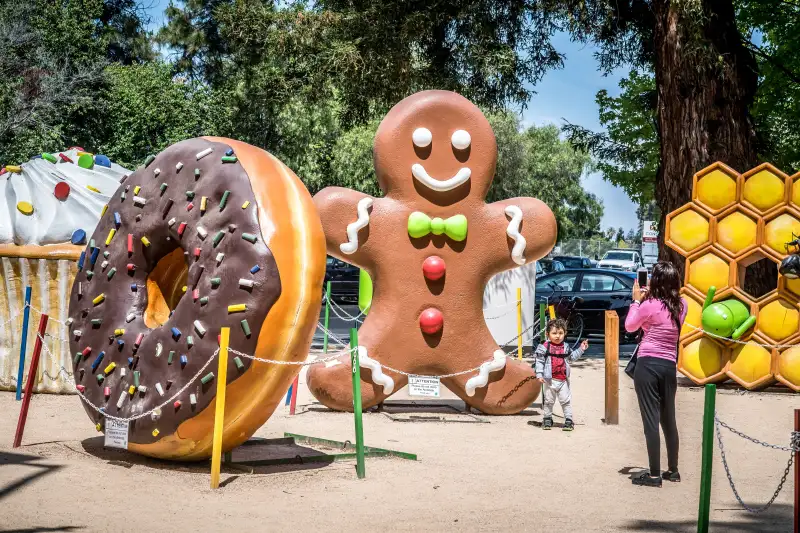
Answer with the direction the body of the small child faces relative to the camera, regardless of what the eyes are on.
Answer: toward the camera

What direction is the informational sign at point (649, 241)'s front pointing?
toward the camera

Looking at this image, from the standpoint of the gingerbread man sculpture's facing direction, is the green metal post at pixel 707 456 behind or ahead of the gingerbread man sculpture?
ahead

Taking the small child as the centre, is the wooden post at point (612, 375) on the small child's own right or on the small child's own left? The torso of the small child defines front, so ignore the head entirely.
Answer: on the small child's own left

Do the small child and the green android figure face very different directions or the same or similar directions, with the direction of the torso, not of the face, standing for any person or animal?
same or similar directions

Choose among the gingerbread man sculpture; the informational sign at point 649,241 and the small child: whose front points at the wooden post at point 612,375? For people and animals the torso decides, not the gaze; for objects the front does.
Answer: the informational sign

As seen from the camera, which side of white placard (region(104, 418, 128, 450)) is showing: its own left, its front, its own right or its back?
front

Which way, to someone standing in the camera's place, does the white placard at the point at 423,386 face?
facing the viewer

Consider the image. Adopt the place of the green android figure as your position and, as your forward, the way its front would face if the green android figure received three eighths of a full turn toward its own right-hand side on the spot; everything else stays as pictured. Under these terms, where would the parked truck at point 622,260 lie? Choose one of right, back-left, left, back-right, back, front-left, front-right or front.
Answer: front-right

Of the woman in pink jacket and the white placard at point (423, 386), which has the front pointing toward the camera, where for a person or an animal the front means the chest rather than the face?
the white placard

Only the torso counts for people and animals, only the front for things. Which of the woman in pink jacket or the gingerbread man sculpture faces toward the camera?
the gingerbread man sculpture

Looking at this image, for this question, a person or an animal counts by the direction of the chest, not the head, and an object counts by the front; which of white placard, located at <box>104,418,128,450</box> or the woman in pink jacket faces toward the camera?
the white placard

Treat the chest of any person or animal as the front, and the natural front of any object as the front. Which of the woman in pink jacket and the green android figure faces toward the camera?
the green android figure

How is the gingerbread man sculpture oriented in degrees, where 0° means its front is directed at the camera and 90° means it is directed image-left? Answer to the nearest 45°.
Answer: approximately 0°

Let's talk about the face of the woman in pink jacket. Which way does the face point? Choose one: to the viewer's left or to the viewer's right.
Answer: to the viewer's left
